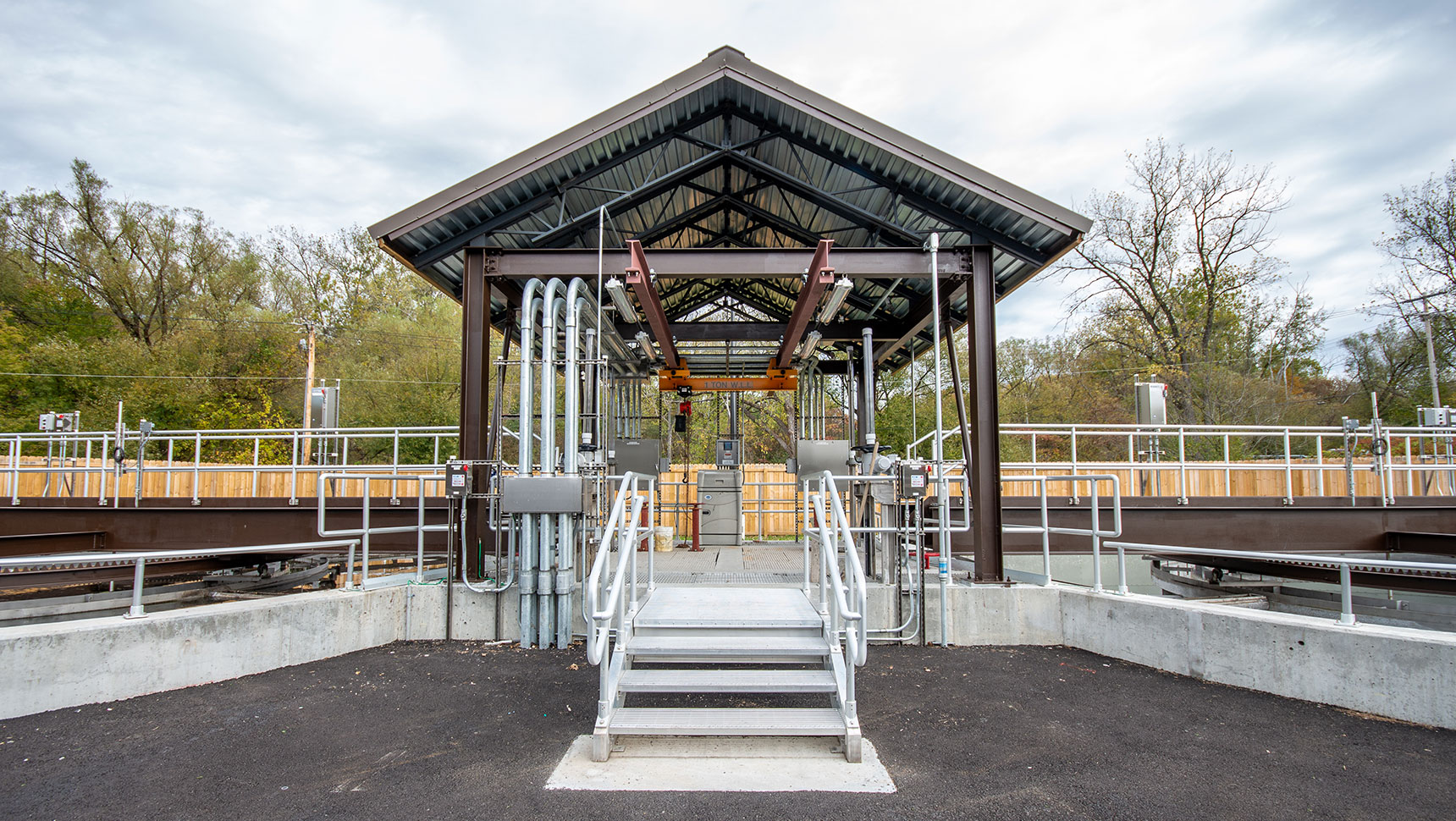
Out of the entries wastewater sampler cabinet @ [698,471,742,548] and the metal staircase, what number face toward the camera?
2

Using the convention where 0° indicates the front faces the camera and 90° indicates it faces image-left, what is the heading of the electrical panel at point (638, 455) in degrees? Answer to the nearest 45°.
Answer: approximately 0°

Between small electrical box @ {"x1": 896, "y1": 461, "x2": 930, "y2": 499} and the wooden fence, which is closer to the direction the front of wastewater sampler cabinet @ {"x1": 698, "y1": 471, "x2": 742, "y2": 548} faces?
the small electrical box

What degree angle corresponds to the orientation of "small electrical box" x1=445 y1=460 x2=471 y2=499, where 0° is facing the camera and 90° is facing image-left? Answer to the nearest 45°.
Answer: approximately 0°
